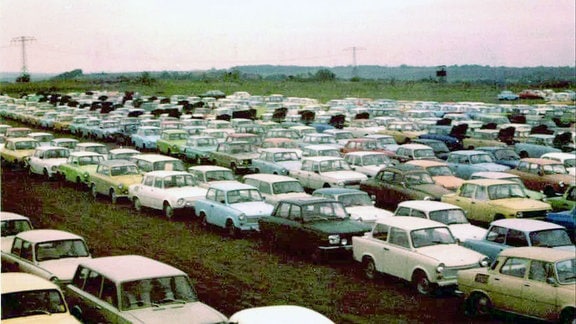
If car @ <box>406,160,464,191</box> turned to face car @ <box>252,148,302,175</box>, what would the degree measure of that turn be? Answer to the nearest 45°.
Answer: approximately 180°

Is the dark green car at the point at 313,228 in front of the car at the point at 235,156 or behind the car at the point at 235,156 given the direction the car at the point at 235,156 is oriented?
in front

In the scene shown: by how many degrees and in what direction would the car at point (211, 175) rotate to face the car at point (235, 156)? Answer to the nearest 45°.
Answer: approximately 135° to its left

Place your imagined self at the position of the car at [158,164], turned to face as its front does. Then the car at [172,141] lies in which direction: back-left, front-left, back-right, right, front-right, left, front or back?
back-left

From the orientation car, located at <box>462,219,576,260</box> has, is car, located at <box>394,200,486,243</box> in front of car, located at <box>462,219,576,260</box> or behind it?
behind

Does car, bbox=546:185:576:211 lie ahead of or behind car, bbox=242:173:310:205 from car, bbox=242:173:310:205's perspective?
ahead

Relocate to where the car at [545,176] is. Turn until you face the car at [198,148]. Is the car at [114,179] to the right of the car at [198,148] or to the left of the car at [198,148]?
left

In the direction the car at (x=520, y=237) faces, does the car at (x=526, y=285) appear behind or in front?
in front

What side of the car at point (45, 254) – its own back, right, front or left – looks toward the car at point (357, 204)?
left

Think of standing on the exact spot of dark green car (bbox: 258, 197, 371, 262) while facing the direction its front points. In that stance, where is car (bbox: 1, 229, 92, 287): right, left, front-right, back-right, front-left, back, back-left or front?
right
